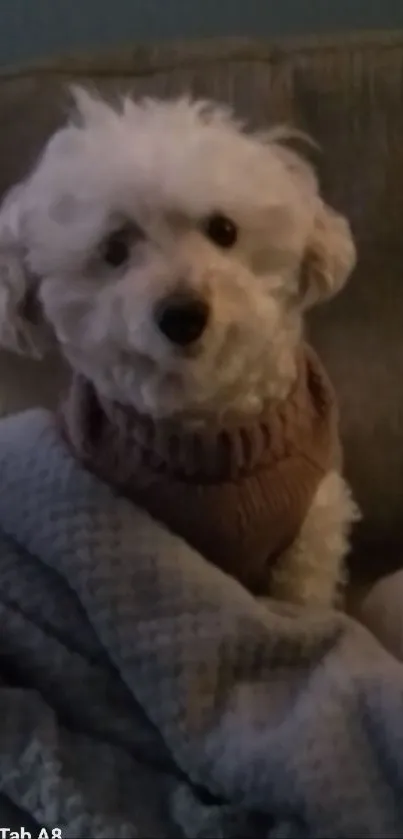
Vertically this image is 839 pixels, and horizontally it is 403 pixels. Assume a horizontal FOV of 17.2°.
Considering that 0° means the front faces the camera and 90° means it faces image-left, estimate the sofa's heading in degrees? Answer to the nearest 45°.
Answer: approximately 0°

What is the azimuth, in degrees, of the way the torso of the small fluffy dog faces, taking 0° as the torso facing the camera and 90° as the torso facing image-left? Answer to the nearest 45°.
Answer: approximately 0°
